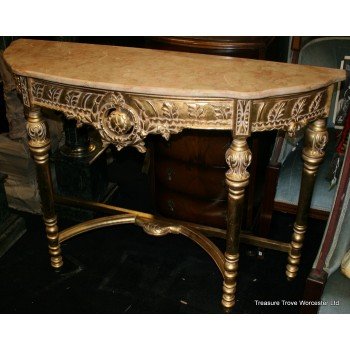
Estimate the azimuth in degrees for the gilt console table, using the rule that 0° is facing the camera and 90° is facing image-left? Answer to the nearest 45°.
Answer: approximately 45°

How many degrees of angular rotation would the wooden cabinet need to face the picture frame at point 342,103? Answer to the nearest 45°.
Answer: approximately 90° to its left

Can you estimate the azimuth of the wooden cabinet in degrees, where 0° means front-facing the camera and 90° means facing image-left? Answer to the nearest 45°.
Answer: approximately 0°
